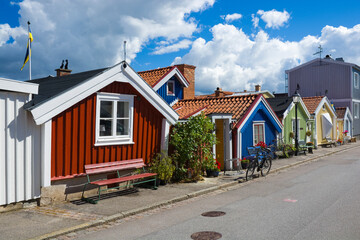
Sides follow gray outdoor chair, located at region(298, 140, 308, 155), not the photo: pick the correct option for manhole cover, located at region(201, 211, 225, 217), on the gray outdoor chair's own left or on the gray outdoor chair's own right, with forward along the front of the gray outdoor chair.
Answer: on the gray outdoor chair's own right

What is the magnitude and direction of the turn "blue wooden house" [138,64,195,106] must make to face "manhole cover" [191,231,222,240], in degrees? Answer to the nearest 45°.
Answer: approximately 45° to its right

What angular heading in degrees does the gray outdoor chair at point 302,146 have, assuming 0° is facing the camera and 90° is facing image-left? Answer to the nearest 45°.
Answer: approximately 315°

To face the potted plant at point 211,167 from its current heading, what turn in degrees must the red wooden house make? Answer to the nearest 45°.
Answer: approximately 90° to its left

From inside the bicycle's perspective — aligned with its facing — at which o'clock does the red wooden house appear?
The red wooden house is roughly at 12 o'clock from the bicycle.

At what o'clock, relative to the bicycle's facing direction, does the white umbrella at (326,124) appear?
The white umbrella is roughly at 5 o'clock from the bicycle.

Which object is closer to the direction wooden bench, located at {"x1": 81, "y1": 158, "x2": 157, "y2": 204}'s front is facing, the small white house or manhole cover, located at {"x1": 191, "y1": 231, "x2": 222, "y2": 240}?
the manhole cover

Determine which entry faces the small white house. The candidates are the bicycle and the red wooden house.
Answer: the bicycle

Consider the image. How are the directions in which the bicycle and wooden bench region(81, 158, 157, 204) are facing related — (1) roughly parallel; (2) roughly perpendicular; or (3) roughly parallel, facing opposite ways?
roughly perpendicular

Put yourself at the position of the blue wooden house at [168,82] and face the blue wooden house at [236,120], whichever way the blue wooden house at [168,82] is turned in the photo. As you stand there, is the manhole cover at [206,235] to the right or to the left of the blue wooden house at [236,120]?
right

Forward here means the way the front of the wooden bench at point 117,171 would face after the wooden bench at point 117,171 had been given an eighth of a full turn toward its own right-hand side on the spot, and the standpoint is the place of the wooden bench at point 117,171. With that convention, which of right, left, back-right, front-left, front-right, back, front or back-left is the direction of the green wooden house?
back-left

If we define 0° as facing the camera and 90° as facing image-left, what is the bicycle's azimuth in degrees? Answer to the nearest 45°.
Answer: approximately 45°
